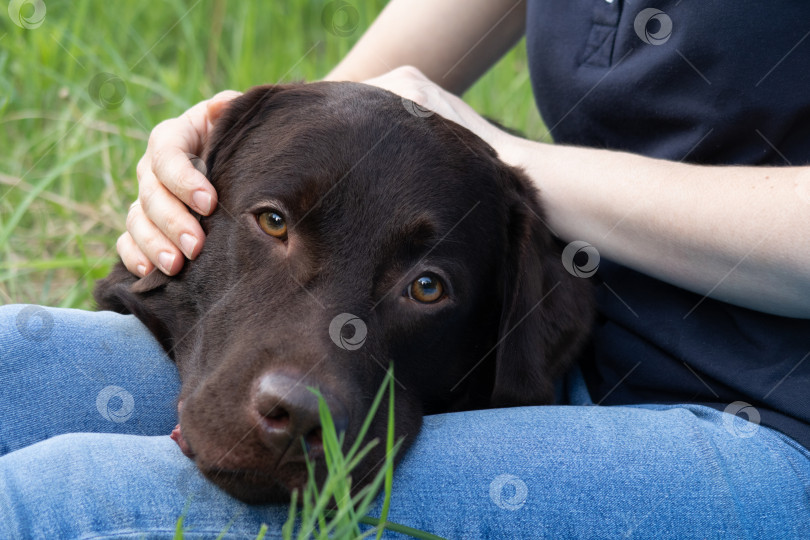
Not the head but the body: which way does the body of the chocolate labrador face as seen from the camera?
toward the camera
